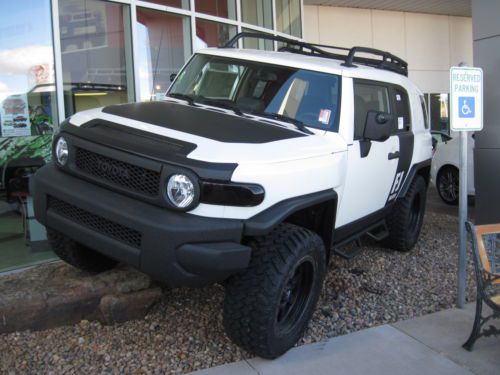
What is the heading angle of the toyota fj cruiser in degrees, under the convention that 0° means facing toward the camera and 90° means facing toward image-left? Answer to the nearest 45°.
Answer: approximately 45°

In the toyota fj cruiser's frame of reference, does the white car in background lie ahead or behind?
behind

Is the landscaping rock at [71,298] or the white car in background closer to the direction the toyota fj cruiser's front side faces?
the landscaping rock

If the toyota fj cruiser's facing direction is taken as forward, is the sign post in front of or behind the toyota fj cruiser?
behind
